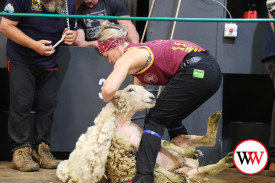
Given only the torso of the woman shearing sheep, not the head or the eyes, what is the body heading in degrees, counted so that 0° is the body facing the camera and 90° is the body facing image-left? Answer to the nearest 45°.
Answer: approximately 90°

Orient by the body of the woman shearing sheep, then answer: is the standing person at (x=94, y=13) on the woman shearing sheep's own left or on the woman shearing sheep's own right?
on the woman shearing sheep's own right

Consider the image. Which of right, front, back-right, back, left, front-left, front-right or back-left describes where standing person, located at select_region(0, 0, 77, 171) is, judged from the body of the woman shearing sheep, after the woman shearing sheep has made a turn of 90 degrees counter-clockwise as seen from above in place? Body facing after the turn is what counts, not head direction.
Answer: back-right
